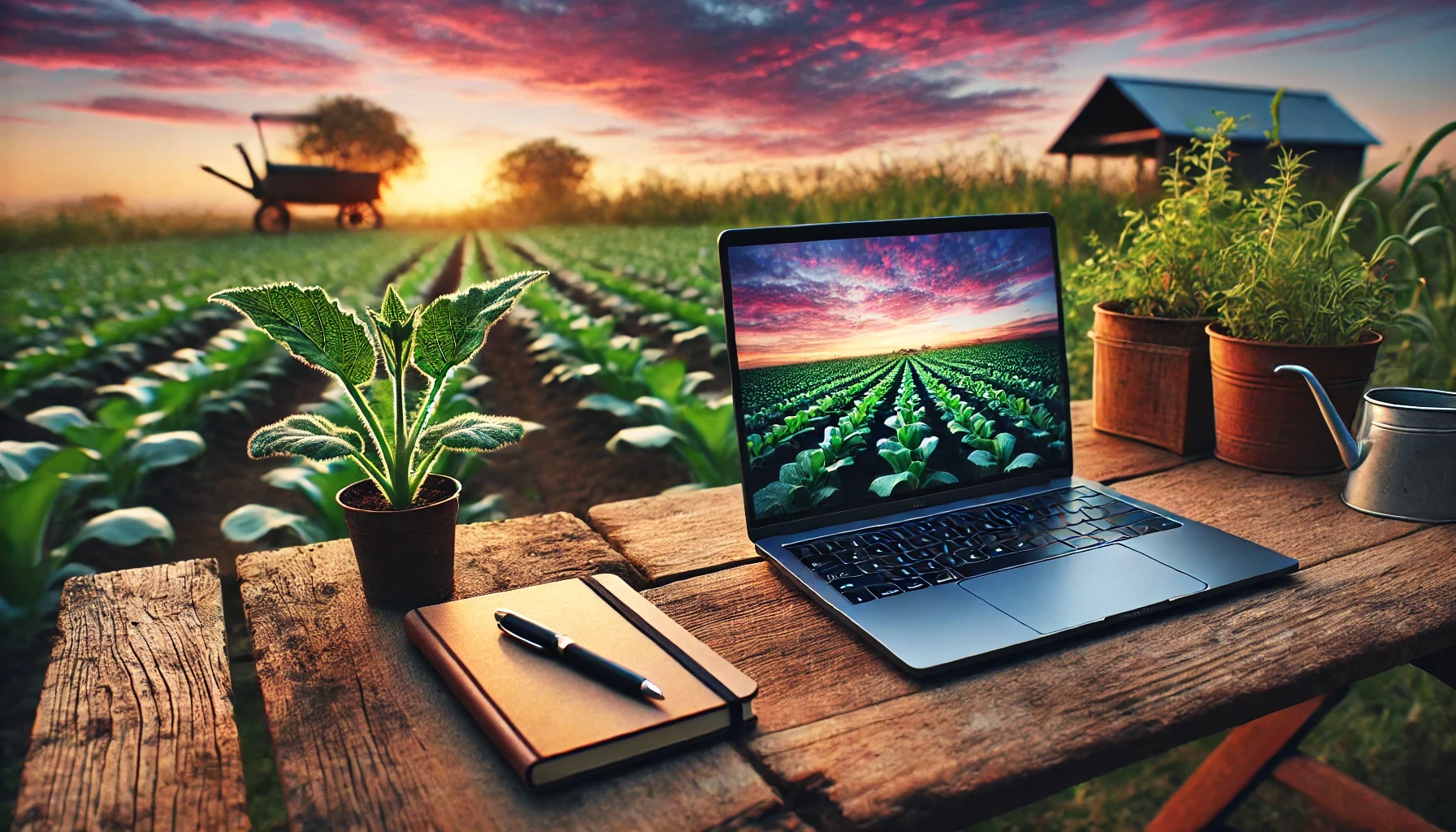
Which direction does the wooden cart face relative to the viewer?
to the viewer's left

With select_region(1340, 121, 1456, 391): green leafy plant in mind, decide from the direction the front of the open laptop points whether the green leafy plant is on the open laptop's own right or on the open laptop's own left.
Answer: on the open laptop's own left

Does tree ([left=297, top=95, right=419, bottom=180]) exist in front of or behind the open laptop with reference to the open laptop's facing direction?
behind

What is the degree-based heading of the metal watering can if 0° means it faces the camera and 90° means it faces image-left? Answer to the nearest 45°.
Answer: approximately 90°

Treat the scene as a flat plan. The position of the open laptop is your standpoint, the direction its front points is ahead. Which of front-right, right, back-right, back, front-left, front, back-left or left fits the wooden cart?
back

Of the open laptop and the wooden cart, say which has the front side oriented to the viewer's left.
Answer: the wooden cart

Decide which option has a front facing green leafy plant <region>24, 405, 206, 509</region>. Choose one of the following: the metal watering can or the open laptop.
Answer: the metal watering can

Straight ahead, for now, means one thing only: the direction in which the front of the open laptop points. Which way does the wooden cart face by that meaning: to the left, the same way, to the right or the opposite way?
to the right
